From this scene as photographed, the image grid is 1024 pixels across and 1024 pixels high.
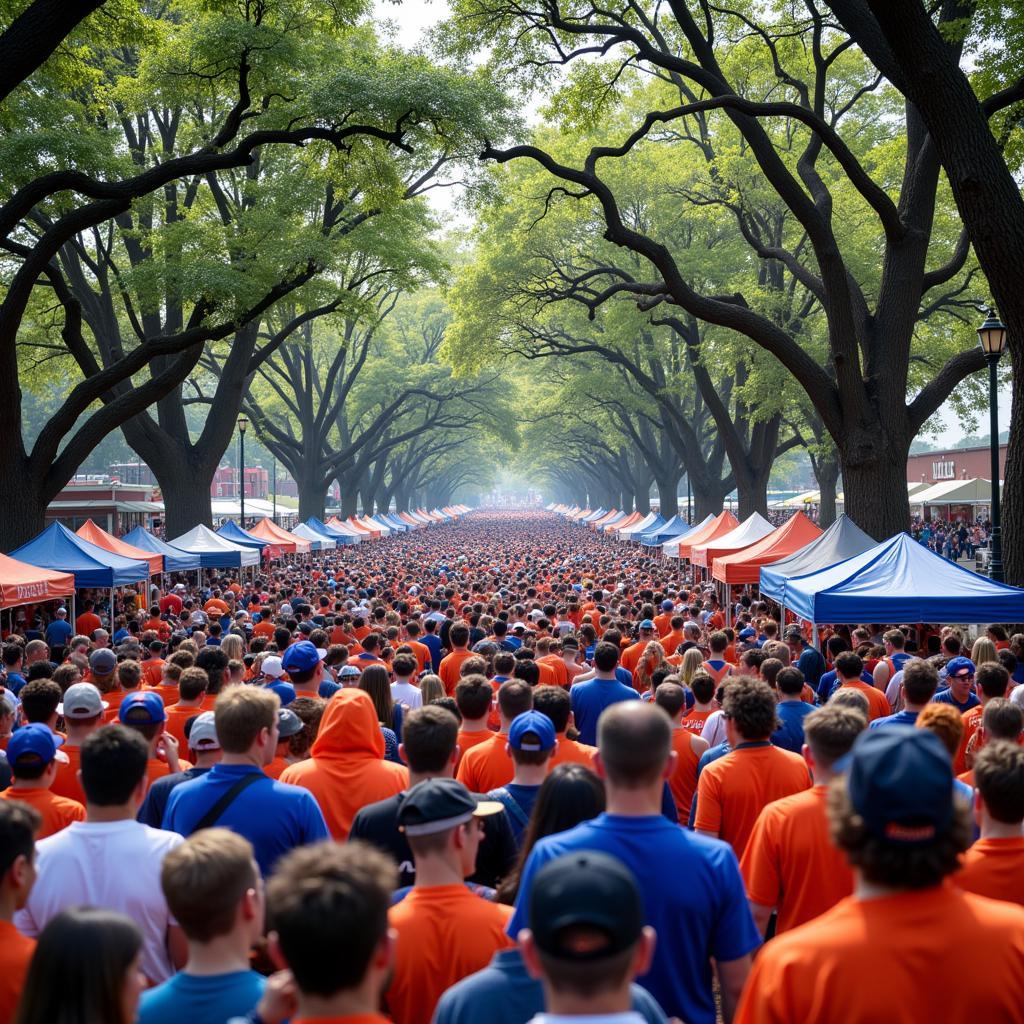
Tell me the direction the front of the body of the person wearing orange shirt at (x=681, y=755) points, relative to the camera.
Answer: away from the camera

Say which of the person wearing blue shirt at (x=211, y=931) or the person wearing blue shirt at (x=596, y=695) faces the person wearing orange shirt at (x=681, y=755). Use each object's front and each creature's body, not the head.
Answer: the person wearing blue shirt at (x=211, y=931)

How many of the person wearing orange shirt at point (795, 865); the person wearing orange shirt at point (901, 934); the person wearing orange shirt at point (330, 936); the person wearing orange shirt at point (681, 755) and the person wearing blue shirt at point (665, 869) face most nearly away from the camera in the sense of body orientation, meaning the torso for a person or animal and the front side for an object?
5

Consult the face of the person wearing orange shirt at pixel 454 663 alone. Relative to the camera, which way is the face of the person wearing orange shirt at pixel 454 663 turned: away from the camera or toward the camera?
away from the camera

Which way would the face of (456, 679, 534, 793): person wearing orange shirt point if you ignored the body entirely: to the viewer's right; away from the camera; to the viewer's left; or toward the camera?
away from the camera

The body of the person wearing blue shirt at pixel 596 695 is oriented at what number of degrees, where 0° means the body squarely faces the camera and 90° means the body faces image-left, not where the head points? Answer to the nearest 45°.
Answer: approximately 180°

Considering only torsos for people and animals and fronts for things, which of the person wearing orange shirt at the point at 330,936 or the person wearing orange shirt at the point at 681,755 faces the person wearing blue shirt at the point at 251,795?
the person wearing orange shirt at the point at 330,936

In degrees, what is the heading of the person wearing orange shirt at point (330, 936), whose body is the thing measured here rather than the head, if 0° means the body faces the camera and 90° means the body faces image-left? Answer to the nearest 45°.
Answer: approximately 180°

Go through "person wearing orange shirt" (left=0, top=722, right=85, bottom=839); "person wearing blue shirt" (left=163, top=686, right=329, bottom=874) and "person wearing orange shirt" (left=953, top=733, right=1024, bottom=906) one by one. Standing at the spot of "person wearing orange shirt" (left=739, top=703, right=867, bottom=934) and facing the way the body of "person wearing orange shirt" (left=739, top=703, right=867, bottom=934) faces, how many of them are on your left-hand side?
2

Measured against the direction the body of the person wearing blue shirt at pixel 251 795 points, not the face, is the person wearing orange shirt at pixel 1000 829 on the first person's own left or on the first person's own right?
on the first person's own right

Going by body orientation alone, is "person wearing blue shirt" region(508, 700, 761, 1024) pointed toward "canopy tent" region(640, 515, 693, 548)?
yes

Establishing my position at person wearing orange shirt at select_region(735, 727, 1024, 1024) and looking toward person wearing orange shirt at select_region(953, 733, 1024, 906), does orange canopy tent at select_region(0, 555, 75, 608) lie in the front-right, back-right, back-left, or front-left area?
front-left

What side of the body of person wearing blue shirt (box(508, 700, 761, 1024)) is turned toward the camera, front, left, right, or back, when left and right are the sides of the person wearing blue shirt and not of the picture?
back

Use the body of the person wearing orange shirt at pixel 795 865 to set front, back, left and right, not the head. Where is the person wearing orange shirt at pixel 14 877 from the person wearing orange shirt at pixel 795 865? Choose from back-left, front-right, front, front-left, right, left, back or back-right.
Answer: back-left

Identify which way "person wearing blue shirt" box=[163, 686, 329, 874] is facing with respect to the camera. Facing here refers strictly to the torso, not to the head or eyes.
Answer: away from the camera

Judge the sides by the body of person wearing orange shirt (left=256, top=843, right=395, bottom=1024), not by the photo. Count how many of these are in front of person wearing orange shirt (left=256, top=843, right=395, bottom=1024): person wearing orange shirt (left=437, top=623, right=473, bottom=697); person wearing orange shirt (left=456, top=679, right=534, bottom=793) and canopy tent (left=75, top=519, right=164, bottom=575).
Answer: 3
